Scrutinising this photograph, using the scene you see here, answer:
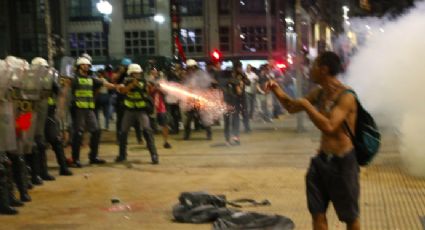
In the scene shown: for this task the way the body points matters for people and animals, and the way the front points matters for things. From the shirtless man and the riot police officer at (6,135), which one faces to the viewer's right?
the riot police officer

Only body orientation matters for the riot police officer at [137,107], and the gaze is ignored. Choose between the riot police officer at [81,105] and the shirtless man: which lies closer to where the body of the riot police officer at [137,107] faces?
the shirtless man

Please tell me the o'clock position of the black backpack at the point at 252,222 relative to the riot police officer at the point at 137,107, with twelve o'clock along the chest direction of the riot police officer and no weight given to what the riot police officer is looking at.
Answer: The black backpack is roughly at 1 o'clock from the riot police officer.

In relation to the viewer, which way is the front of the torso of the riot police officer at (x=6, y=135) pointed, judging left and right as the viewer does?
facing to the right of the viewer

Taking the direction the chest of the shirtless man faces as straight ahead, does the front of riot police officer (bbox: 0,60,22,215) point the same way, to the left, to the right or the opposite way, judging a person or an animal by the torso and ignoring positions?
the opposite way

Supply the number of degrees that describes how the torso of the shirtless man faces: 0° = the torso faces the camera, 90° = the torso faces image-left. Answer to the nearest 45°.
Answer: approximately 45°

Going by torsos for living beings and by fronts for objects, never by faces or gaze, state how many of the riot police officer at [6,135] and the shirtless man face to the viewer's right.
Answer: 1
